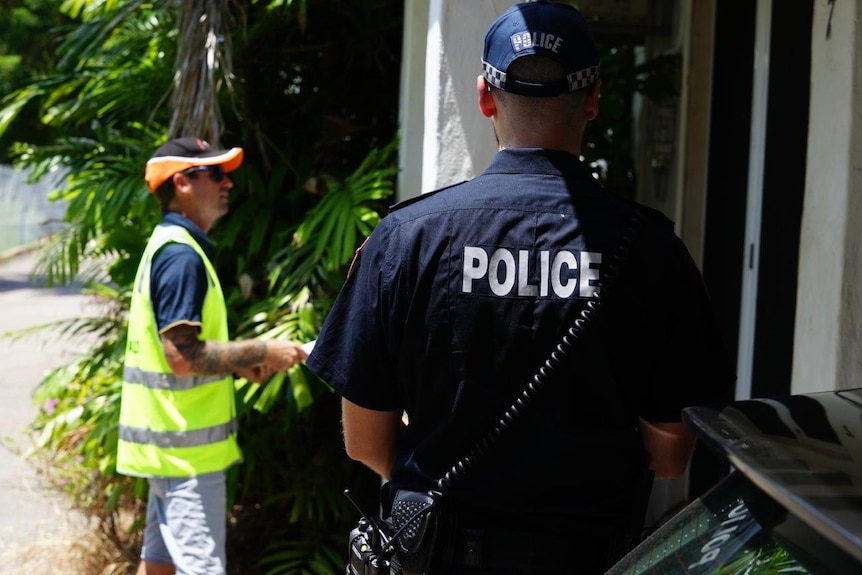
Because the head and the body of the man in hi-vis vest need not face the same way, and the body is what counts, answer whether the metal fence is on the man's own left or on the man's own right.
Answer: on the man's own left

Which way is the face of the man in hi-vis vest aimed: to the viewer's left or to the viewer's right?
to the viewer's right

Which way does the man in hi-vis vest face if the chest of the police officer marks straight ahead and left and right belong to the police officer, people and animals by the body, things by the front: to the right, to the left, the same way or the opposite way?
to the right

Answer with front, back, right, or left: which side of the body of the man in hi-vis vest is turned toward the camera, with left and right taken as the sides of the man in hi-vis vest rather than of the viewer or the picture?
right

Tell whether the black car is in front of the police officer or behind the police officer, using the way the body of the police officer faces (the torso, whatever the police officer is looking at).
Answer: behind

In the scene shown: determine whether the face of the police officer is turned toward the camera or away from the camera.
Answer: away from the camera

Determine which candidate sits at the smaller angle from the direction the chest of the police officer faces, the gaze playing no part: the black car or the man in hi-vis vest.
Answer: the man in hi-vis vest

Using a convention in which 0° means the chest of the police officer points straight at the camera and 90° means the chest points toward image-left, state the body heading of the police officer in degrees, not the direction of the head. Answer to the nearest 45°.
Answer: approximately 180°

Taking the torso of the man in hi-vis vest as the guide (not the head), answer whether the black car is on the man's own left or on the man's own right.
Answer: on the man's own right

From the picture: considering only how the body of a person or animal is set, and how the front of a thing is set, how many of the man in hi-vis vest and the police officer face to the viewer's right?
1

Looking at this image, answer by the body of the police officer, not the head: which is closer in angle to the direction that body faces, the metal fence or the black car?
the metal fence

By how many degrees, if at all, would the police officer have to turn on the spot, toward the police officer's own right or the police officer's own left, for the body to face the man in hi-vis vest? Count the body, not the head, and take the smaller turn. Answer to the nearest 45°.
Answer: approximately 45° to the police officer's own left
